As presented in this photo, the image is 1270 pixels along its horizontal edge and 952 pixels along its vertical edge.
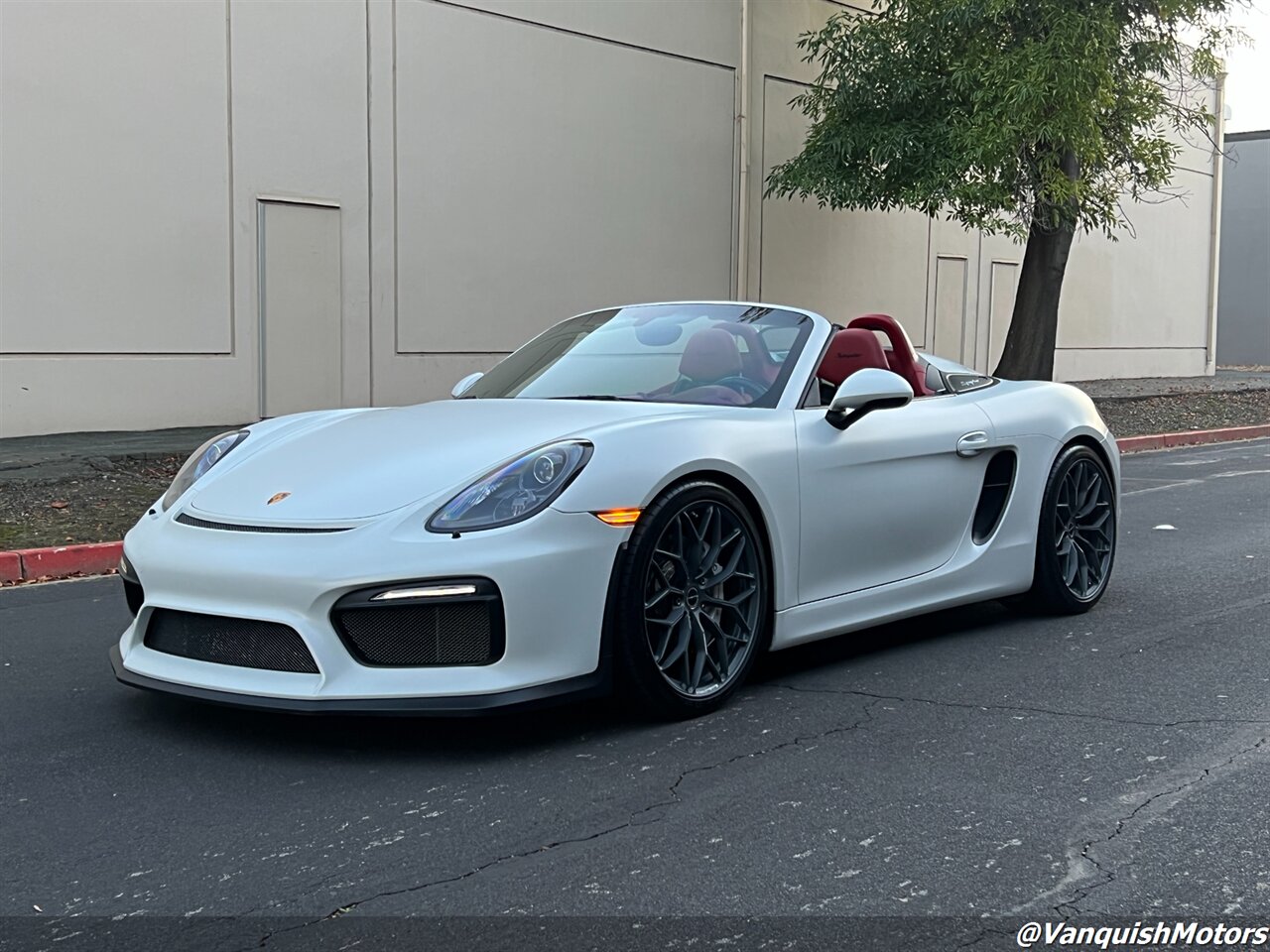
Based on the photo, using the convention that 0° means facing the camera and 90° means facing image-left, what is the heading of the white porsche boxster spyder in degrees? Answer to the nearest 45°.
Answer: approximately 45°

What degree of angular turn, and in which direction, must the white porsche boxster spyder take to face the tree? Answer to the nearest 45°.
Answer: approximately 135° to its right
